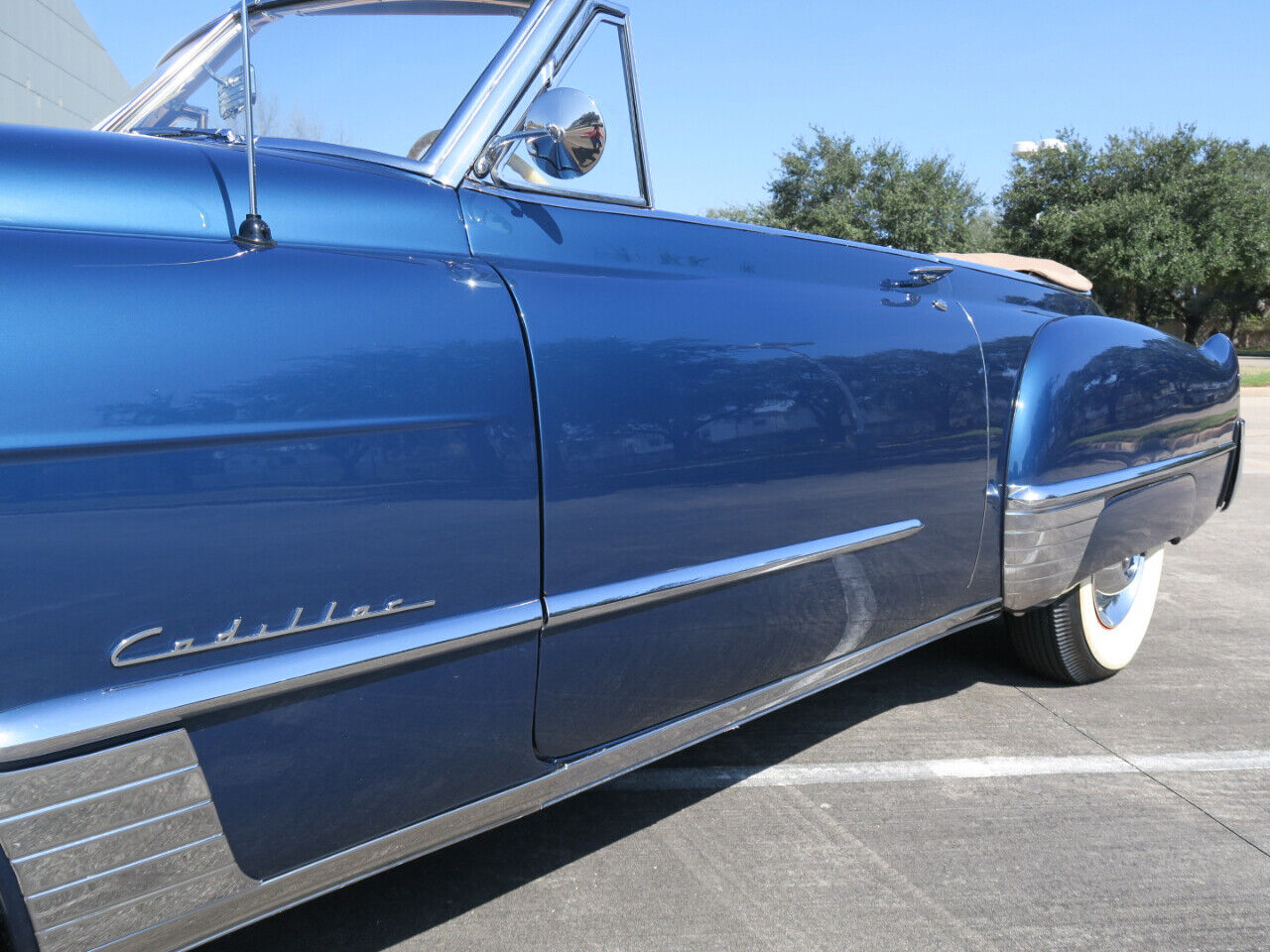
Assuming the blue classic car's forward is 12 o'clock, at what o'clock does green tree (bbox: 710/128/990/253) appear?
The green tree is roughly at 5 o'clock from the blue classic car.

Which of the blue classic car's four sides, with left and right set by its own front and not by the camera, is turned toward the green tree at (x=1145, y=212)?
back

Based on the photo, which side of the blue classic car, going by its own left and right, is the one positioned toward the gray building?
right

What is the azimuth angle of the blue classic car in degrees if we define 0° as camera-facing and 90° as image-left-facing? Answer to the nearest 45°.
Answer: approximately 45°

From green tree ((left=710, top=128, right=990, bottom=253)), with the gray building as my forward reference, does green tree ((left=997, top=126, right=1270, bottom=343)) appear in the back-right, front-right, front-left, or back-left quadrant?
back-left
